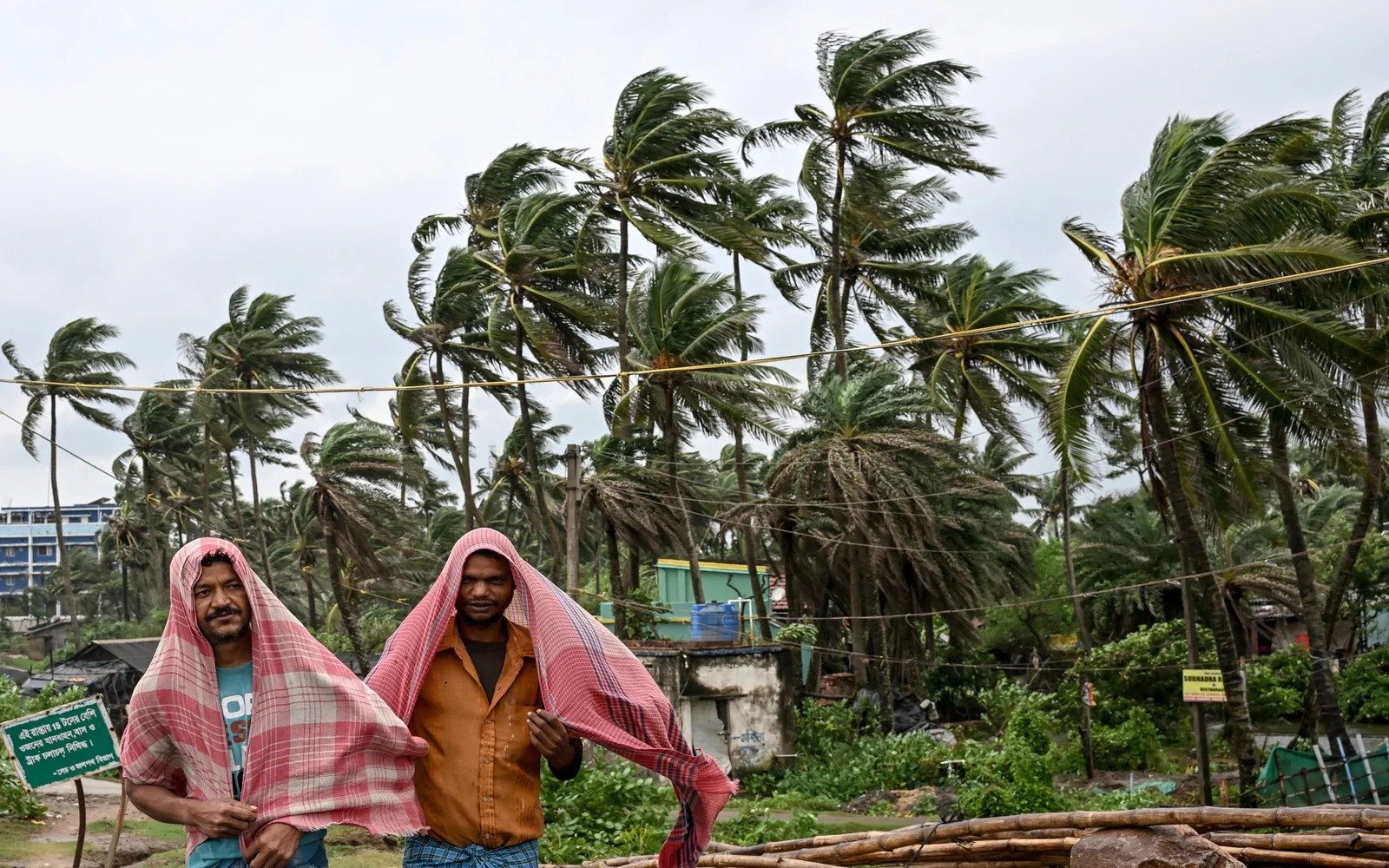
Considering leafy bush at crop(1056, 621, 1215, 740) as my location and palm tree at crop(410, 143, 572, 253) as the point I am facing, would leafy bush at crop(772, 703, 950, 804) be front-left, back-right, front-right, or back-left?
front-left

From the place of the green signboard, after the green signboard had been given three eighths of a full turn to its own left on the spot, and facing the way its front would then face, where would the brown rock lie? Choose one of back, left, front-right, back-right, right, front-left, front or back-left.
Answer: right

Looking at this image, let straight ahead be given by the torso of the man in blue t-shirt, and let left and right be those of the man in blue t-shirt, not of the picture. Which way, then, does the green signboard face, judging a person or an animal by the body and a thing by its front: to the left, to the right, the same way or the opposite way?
the same way

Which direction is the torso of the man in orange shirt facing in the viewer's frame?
toward the camera

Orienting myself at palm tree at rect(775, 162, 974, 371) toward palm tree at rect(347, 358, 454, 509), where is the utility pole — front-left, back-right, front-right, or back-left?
front-left

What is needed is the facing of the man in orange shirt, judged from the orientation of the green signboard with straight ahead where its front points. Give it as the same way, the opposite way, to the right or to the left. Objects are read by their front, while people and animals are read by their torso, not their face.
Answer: the same way

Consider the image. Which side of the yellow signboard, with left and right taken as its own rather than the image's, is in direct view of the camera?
front

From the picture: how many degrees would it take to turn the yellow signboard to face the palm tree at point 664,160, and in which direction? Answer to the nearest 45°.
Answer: approximately 135° to its right

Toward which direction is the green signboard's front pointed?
toward the camera

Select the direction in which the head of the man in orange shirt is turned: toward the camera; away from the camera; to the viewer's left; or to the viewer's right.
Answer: toward the camera

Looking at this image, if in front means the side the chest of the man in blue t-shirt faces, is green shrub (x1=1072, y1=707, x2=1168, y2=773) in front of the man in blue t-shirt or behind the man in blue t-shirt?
behind

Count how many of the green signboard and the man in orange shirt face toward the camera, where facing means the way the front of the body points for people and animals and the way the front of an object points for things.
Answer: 2

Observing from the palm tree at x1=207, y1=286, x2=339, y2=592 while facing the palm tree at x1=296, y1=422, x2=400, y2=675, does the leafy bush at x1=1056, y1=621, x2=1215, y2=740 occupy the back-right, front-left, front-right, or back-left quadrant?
front-left
